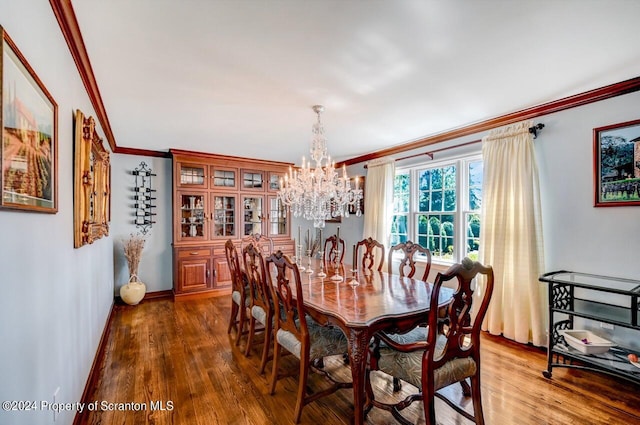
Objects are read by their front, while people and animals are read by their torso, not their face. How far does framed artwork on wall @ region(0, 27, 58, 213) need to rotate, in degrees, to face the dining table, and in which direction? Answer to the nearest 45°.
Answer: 0° — it already faces it

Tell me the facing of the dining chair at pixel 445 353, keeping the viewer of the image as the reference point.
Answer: facing away from the viewer and to the left of the viewer

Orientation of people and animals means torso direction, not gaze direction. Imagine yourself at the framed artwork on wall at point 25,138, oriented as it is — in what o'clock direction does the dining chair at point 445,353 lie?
The dining chair is roughly at 1 o'clock from the framed artwork on wall.

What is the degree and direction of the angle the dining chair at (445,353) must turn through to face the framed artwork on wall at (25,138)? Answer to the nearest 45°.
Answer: approximately 90° to its left

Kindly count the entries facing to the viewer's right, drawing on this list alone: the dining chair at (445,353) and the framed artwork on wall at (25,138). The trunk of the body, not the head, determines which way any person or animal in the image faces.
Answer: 1

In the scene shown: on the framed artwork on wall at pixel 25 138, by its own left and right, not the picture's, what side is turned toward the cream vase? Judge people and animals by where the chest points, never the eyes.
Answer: left

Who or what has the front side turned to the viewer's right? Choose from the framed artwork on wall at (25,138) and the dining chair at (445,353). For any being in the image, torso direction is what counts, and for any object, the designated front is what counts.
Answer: the framed artwork on wall

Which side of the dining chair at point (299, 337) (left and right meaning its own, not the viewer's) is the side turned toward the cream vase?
left

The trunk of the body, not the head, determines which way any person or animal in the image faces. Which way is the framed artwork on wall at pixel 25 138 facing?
to the viewer's right

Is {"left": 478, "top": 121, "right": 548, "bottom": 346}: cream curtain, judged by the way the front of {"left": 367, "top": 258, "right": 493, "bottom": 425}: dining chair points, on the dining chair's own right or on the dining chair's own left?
on the dining chair's own right

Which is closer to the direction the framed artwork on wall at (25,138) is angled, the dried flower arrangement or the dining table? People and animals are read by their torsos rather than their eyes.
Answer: the dining table
